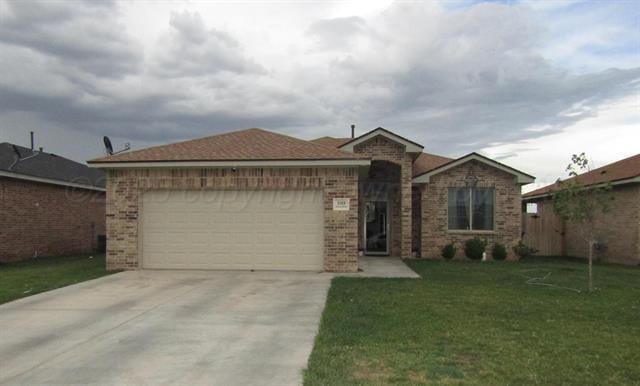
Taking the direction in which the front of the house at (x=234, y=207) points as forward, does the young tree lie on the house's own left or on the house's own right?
on the house's own left

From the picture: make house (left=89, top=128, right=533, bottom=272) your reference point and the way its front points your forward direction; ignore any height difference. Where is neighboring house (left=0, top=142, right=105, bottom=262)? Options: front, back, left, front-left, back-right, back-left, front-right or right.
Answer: back-right

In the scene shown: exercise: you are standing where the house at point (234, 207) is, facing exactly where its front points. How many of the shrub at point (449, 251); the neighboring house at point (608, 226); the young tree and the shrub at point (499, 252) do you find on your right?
0

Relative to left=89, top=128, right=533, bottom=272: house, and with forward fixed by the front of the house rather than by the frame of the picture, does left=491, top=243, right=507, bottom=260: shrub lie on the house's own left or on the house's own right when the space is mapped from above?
on the house's own left

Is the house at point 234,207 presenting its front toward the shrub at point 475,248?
no

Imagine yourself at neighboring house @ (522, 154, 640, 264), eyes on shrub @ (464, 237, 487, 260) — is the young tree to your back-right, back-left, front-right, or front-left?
front-left

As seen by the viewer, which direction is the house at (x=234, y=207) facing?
toward the camera

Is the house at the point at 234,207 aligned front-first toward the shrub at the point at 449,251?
no
